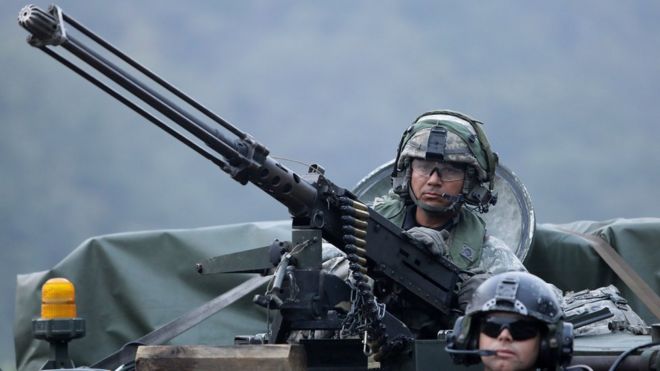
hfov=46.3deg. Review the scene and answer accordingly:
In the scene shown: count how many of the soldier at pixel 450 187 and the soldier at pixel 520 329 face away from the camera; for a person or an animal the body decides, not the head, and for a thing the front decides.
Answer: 0

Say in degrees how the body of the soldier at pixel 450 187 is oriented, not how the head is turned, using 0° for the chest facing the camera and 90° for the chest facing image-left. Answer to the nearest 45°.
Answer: approximately 45°

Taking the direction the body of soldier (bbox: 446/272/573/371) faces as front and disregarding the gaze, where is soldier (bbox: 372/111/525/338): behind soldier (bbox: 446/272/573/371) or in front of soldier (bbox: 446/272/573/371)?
behind

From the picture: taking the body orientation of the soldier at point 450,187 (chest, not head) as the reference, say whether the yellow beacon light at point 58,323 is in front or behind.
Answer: in front

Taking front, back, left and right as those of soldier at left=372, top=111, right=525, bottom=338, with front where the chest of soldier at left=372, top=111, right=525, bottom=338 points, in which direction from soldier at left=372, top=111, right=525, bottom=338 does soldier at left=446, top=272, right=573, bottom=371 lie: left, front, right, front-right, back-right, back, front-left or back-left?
front-left

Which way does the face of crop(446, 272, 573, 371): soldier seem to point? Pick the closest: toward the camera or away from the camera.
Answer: toward the camera

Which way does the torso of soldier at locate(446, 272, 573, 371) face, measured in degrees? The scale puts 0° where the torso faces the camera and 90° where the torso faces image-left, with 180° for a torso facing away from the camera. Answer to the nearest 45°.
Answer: approximately 0°
